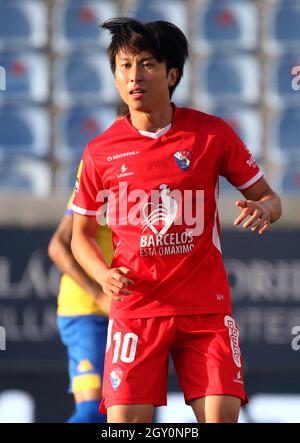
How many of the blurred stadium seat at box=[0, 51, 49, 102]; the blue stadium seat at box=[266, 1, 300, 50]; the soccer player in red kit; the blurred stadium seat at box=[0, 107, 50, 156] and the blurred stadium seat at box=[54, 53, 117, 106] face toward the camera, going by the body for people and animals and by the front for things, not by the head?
5

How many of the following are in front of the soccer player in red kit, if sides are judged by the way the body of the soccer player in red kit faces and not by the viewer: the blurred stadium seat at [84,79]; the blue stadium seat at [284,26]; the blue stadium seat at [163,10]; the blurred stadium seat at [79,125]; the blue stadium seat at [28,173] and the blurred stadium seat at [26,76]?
0

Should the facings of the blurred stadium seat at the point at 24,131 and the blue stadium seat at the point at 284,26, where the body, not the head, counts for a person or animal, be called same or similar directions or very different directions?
same or similar directions

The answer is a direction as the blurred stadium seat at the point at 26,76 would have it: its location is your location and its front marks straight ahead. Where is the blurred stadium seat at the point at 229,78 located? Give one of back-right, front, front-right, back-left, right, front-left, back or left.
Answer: left

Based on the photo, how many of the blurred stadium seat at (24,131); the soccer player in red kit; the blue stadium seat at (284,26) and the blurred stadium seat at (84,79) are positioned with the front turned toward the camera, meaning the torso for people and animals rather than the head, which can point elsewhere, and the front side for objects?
4

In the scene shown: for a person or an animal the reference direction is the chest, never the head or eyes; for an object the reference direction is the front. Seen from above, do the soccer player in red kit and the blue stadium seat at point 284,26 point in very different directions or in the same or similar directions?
same or similar directions

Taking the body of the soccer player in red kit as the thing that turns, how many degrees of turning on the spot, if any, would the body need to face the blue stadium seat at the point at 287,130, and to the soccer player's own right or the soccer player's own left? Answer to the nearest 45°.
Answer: approximately 180°

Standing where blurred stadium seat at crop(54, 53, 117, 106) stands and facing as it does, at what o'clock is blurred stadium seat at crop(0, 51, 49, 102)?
blurred stadium seat at crop(0, 51, 49, 102) is roughly at 3 o'clock from blurred stadium seat at crop(54, 53, 117, 106).

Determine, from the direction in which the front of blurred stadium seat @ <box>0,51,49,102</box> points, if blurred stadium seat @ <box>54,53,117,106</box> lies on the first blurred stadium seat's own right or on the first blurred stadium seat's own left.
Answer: on the first blurred stadium seat's own left

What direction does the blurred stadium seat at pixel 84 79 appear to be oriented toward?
toward the camera

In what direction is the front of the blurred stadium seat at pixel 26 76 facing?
toward the camera

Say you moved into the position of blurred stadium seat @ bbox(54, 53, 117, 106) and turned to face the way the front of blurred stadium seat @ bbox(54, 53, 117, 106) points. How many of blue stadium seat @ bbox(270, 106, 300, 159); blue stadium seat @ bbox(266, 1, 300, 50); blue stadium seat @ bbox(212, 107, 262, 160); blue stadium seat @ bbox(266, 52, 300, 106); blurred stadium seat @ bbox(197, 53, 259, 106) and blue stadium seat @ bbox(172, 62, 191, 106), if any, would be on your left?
6

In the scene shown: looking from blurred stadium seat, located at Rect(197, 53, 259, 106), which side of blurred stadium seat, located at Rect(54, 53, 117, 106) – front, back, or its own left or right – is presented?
left

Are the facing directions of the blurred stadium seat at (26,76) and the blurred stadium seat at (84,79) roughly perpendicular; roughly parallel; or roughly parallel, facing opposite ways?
roughly parallel

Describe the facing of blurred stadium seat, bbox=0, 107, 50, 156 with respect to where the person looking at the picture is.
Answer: facing the viewer

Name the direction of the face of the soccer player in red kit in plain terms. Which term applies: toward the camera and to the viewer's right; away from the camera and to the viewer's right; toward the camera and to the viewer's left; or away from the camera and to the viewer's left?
toward the camera and to the viewer's left

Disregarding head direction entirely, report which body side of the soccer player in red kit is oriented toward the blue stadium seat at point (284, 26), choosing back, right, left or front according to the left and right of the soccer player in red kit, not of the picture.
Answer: back
